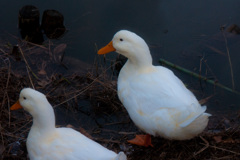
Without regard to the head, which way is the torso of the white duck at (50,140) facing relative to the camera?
to the viewer's left

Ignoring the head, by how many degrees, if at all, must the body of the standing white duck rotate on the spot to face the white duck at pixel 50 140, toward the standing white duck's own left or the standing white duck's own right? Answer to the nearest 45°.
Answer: approximately 45° to the standing white duck's own left

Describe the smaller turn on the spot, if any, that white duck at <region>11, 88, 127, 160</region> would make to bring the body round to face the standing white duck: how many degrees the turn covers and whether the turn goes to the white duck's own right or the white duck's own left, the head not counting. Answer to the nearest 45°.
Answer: approximately 180°

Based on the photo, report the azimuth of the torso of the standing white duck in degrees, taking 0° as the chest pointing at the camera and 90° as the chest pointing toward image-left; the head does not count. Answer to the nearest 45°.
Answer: approximately 90°

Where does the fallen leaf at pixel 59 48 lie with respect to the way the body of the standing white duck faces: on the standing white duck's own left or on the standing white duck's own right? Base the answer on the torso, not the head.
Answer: on the standing white duck's own right

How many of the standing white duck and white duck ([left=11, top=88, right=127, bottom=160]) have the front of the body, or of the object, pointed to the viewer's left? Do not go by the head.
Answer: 2

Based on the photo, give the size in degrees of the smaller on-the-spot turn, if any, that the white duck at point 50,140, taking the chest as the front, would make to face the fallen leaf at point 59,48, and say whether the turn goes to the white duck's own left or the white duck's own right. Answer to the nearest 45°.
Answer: approximately 90° to the white duck's own right
